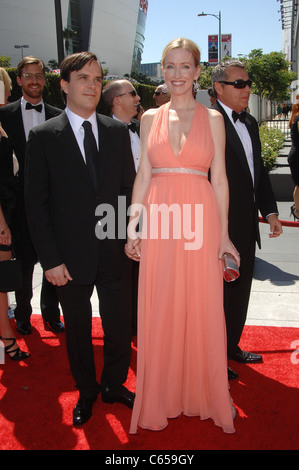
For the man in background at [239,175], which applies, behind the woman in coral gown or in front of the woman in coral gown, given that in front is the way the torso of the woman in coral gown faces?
behind

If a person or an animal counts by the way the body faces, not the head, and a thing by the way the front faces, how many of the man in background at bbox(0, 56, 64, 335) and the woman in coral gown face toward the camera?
2

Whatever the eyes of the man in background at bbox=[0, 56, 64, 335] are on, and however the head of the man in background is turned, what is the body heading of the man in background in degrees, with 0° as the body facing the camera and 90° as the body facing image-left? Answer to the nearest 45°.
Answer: approximately 0°

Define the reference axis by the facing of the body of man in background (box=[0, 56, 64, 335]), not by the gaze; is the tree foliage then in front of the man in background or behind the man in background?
behind

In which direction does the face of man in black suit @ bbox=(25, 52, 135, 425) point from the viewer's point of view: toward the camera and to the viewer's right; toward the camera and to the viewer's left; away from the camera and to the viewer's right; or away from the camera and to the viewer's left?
toward the camera and to the viewer's right

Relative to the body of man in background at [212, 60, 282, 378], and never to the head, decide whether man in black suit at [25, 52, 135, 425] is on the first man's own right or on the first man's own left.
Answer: on the first man's own right
